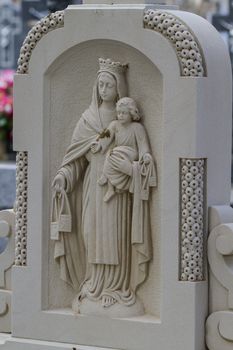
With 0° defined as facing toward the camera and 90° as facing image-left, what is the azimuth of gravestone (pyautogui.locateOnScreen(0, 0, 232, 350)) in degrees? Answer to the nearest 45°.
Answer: approximately 45°
